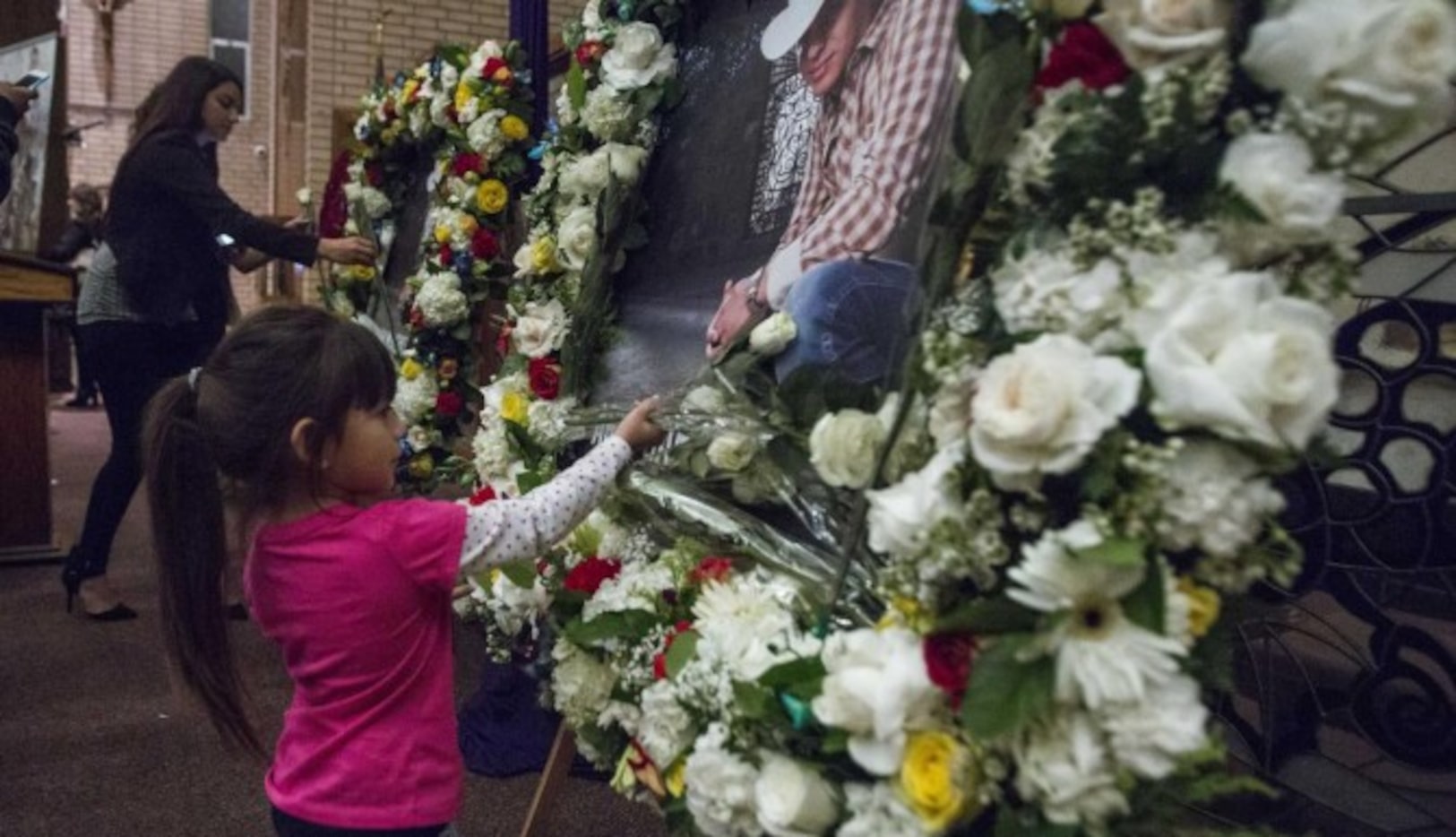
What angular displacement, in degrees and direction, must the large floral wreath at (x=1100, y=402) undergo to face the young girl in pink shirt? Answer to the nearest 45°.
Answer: approximately 90° to its right

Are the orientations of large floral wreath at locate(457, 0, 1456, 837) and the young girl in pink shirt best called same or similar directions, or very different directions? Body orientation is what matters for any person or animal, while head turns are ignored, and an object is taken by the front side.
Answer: very different directions

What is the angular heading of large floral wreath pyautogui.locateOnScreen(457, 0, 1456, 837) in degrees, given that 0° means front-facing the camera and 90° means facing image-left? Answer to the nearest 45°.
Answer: approximately 45°

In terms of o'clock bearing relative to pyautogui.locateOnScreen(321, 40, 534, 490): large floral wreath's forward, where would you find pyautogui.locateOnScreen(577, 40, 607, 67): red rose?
The red rose is roughly at 10 o'clock from the large floral wreath.

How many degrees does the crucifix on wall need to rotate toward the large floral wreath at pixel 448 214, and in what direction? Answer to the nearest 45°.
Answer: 0° — it already faces it

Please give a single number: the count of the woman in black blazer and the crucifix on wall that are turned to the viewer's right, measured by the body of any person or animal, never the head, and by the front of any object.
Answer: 1

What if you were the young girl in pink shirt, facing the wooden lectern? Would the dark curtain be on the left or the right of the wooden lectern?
right

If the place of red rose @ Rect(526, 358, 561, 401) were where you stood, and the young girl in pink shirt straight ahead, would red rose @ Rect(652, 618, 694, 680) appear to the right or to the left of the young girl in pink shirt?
left

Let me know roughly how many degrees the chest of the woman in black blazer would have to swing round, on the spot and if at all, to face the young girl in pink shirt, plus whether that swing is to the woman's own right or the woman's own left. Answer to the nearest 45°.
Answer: approximately 90° to the woman's own right

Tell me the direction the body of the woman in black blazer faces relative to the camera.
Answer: to the viewer's right

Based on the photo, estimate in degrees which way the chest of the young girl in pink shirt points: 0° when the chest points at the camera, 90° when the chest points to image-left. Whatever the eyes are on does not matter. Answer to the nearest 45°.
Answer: approximately 225°

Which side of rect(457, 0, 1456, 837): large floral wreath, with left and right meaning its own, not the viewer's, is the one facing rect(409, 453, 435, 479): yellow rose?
right

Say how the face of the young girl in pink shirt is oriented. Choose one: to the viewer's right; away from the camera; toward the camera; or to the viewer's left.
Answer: to the viewer's right
